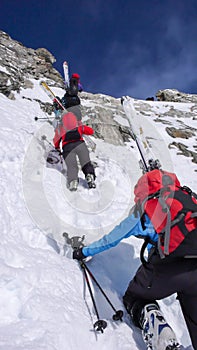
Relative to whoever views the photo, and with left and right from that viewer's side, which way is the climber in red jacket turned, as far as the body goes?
facing away from the viewer
